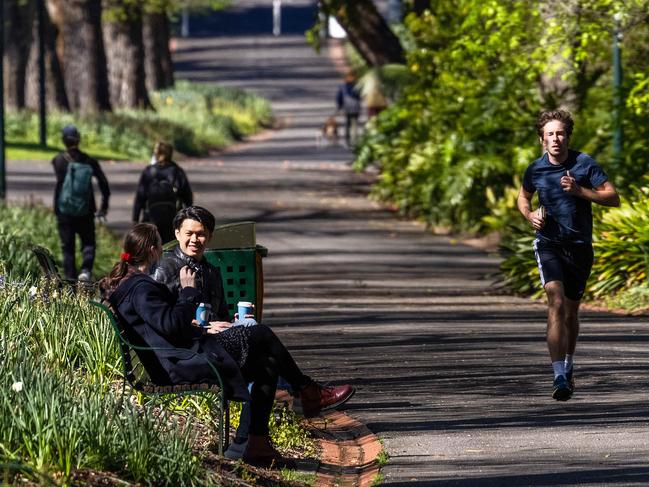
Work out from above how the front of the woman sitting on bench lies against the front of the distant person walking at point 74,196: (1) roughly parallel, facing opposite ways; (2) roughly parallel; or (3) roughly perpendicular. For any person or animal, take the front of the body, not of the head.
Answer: roughly perpendicular

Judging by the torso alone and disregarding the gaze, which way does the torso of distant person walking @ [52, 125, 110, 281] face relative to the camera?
away from the camera

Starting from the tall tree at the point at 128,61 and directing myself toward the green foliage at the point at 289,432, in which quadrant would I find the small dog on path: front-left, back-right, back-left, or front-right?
front-left

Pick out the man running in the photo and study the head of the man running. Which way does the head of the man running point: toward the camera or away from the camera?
toward the camera

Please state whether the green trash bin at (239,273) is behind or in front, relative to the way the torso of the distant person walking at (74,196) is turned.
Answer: behind

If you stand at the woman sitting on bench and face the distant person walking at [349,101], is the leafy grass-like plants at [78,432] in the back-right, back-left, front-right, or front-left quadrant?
back-left

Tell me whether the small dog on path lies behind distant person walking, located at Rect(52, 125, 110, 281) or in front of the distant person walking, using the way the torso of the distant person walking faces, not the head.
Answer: in front

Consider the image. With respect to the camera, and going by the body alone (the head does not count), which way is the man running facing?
toward the camera

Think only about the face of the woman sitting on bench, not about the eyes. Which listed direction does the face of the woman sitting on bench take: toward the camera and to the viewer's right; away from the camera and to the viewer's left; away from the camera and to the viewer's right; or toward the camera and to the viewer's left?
away from the camera and to the viewer's right

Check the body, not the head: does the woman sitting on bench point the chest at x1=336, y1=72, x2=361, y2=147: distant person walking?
no

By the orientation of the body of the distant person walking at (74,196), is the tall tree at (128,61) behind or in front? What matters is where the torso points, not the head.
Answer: in front

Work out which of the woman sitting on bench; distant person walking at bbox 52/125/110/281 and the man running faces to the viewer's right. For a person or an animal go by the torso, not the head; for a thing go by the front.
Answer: the woman sitting on bench

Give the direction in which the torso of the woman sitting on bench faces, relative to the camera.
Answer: to the viewer's right

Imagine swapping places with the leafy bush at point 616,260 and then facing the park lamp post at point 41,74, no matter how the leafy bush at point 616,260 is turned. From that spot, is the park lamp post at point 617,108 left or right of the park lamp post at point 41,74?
right

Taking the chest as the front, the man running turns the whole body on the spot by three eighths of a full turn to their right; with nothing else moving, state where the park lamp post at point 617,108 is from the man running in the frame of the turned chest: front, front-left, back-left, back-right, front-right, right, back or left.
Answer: front-right
